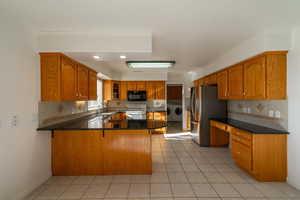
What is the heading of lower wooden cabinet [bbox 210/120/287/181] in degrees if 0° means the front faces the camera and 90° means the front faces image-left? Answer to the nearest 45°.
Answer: approximately 90°

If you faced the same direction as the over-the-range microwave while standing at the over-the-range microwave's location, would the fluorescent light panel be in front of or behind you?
in front

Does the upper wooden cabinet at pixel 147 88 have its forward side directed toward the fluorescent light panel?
yes

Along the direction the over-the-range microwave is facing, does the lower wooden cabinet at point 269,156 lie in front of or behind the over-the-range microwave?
in front

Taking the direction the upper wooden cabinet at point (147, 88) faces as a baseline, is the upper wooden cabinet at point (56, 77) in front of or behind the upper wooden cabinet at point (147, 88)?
in front

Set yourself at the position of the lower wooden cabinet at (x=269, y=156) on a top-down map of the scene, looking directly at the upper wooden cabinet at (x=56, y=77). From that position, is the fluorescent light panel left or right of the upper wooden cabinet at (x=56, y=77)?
right

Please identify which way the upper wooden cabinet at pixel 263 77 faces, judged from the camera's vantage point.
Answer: facing to the left of the viewer

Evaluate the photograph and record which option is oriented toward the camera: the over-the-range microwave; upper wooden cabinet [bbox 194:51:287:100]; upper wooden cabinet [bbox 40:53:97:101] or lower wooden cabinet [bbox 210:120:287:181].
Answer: the over-the-range microwave

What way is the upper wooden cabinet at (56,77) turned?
to the viewer's right
